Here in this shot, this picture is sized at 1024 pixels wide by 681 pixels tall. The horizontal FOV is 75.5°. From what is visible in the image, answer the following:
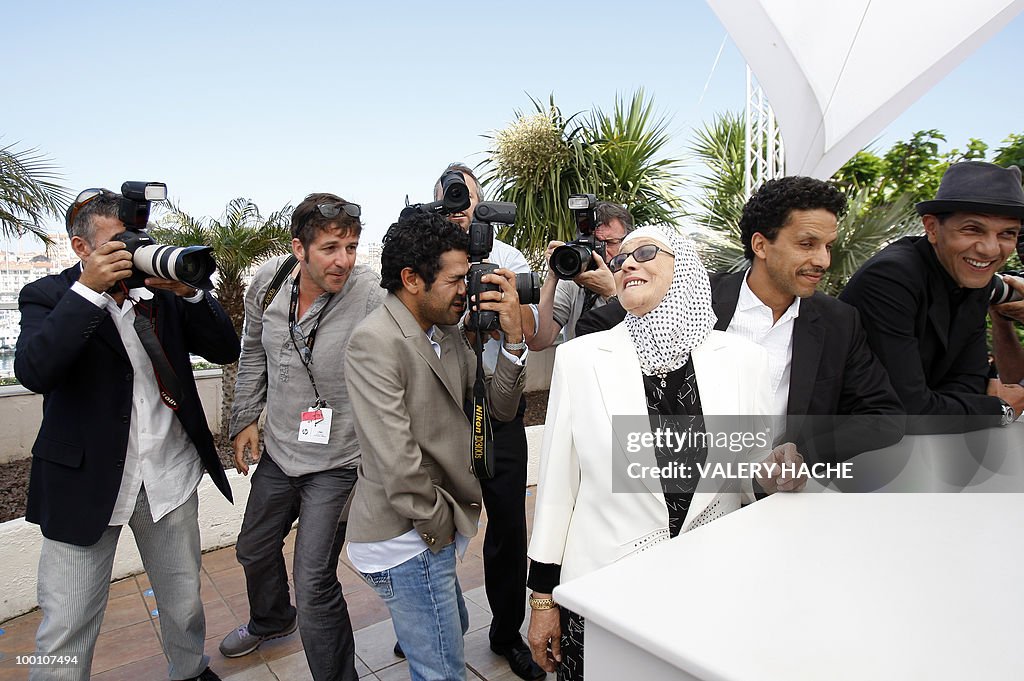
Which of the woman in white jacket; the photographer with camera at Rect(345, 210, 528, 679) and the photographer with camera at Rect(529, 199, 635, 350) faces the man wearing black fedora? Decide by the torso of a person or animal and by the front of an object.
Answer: the photographer with camera at Rect(345, 210, 528, 679)

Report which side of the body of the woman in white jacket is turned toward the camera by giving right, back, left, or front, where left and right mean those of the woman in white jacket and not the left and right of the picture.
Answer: front

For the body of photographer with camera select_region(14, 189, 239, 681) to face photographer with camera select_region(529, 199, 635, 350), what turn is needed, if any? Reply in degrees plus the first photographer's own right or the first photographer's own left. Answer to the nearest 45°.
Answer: approximately 45° to the first photographer's own left

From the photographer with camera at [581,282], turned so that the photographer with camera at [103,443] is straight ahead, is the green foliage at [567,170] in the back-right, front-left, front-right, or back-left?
back-right

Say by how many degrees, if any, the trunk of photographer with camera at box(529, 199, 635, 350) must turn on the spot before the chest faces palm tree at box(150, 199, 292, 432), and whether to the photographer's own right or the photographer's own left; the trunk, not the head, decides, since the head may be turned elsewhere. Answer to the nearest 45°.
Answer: approximately 90° to the photographer's own right

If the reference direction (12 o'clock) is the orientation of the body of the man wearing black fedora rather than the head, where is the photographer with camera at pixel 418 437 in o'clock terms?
The photographer with camera is roughly at 3 o'clock from the man wearing black fedora.

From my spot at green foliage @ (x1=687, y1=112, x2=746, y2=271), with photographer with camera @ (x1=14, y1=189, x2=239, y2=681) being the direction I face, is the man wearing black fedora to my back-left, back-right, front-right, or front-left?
front-left

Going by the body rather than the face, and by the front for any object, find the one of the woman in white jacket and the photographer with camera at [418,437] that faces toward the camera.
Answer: the woman in white jacket

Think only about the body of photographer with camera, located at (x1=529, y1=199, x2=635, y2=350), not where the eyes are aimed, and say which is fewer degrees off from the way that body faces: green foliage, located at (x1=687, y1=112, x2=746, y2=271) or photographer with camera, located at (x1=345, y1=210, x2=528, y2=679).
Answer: the photographer with camera

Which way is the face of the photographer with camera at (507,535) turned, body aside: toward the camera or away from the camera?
toward the camera

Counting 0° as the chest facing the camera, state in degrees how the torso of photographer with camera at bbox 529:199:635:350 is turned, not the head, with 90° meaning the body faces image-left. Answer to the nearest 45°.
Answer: approximately 45°

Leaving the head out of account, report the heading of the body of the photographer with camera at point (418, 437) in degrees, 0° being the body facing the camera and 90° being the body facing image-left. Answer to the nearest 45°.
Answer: approximately 270°

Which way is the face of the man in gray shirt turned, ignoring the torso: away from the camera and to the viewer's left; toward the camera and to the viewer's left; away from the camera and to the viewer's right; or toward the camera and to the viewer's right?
toward the camera and to the viewer's right

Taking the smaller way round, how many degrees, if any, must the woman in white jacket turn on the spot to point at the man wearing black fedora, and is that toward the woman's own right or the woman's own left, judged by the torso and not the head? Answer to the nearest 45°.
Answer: approximately 135° to the woman's own left
